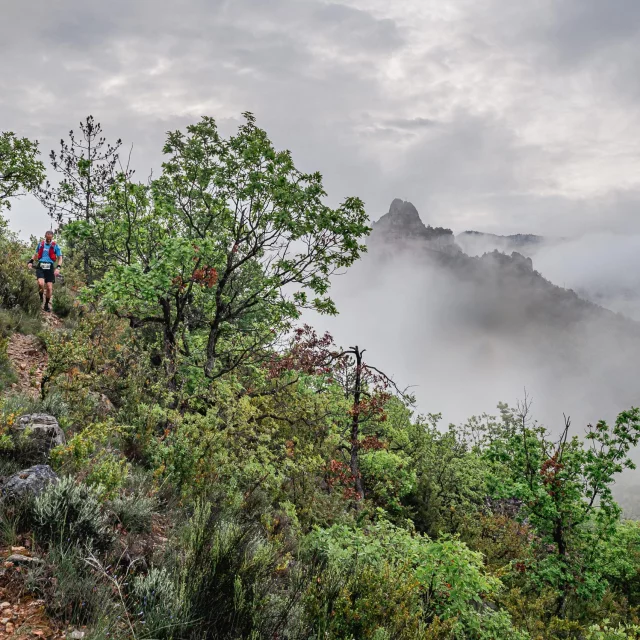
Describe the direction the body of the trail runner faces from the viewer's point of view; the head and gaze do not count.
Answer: toward the camera

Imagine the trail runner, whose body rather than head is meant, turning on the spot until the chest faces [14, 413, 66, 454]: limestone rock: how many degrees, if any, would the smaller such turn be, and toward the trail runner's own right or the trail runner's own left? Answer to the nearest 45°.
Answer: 0° — they already face it

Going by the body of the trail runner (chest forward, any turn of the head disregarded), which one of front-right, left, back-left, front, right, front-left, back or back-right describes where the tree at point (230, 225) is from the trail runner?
front-left

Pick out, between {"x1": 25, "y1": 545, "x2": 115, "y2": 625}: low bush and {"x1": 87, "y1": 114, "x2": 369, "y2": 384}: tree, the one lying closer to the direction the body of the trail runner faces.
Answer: the low bush

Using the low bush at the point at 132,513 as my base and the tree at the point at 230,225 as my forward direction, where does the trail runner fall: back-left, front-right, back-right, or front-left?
front-left

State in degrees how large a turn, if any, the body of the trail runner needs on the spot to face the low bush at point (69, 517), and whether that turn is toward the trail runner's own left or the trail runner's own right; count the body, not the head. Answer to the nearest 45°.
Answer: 0° — they already face it

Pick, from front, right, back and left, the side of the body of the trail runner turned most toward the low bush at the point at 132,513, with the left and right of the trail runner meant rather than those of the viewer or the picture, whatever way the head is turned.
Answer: front

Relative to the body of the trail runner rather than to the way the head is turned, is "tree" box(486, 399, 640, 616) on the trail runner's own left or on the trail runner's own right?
on the trail runner's own left

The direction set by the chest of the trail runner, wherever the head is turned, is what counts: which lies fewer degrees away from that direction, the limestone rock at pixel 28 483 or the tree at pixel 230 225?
the limestone rock

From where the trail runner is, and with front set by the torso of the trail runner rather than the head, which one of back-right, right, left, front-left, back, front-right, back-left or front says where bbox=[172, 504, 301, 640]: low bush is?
front

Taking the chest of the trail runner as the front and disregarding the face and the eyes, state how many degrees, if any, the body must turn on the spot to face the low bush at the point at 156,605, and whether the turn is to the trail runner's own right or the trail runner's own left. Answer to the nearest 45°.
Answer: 0° — they already face it
